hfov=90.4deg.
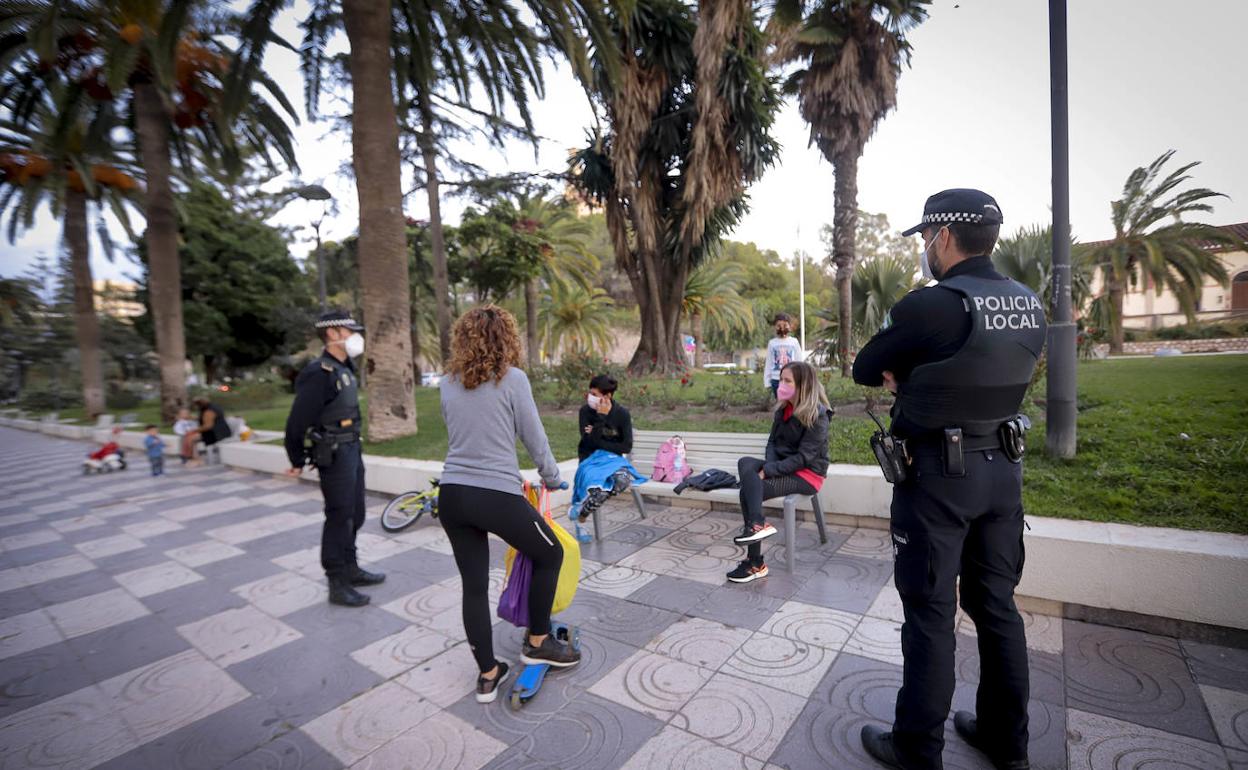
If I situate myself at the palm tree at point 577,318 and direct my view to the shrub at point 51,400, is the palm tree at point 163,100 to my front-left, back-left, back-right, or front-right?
front-left

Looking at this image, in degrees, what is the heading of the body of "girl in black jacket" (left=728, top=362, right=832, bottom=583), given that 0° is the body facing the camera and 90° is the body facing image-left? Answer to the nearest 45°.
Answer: approximately 90°

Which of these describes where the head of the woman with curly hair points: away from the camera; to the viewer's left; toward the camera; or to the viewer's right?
away from the camera

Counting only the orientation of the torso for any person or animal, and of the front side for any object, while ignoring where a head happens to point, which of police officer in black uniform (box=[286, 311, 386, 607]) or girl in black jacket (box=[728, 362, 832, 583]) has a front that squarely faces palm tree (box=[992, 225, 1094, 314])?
the police officer in black uniform

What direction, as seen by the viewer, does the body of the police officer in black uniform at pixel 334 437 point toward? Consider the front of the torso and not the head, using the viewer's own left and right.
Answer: facing to the right of the viewer

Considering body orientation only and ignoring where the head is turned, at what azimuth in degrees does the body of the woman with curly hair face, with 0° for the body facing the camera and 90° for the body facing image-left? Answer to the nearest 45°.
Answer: approximately 225°

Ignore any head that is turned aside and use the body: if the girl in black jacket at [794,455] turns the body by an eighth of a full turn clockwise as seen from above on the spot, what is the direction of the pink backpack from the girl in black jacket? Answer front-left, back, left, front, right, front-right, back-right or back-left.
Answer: front

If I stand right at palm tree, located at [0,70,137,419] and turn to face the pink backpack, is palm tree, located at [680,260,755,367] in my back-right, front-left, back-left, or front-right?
front-left

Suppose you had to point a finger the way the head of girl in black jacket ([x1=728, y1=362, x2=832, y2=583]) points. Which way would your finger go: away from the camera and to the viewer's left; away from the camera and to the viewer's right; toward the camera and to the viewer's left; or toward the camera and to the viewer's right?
toward the camera and to the viewer's left
